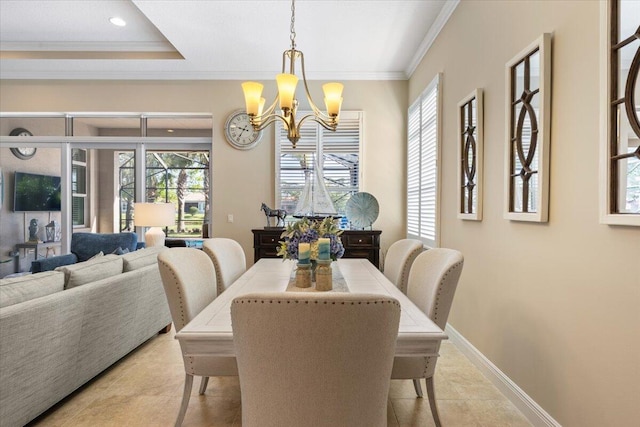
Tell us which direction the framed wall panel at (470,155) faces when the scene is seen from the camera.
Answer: facing the viewer and to the left of the viewer

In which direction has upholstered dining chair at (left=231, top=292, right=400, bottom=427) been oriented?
away from the camera

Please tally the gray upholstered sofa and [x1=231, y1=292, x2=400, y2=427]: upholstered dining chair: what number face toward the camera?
0

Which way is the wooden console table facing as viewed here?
toward the camera

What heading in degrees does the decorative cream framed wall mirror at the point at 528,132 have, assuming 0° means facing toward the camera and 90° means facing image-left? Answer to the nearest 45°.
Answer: approximately 45°

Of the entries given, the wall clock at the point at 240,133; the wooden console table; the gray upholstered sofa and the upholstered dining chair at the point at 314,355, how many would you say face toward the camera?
2

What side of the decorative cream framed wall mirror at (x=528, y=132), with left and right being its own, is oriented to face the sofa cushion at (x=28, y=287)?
front

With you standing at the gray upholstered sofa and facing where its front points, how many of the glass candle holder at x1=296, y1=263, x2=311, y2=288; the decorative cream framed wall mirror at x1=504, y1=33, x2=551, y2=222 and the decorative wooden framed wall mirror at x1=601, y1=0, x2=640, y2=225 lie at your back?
3

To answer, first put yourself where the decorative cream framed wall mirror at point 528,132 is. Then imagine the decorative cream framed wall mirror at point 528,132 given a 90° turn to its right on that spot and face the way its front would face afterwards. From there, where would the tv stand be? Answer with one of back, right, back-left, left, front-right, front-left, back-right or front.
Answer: front-left

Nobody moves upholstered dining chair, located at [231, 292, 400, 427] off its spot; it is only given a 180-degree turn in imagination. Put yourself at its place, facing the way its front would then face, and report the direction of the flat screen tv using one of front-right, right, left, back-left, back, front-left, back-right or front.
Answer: back-right

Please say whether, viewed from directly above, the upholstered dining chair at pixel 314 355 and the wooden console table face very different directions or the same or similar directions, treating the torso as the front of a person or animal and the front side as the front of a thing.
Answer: very different directions

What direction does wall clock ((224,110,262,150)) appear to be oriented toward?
toward the camera

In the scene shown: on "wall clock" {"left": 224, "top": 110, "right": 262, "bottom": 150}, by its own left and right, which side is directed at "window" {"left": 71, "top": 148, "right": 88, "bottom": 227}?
right

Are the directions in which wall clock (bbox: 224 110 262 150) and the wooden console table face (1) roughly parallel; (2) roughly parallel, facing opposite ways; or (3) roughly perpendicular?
roughly parallel

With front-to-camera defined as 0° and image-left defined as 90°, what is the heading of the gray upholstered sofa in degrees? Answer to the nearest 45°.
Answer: approximately 135°

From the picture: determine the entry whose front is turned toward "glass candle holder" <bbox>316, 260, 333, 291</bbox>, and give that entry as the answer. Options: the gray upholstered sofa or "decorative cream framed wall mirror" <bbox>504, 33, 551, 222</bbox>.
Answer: the decorative cream framed wall mirror

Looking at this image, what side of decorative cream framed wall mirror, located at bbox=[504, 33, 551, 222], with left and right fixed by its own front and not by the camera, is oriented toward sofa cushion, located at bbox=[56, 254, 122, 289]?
front

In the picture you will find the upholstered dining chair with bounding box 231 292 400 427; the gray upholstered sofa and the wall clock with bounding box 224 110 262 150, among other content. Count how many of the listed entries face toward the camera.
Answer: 1

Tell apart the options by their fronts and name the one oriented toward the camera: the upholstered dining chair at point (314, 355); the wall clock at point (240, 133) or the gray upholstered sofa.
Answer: the wall clock
